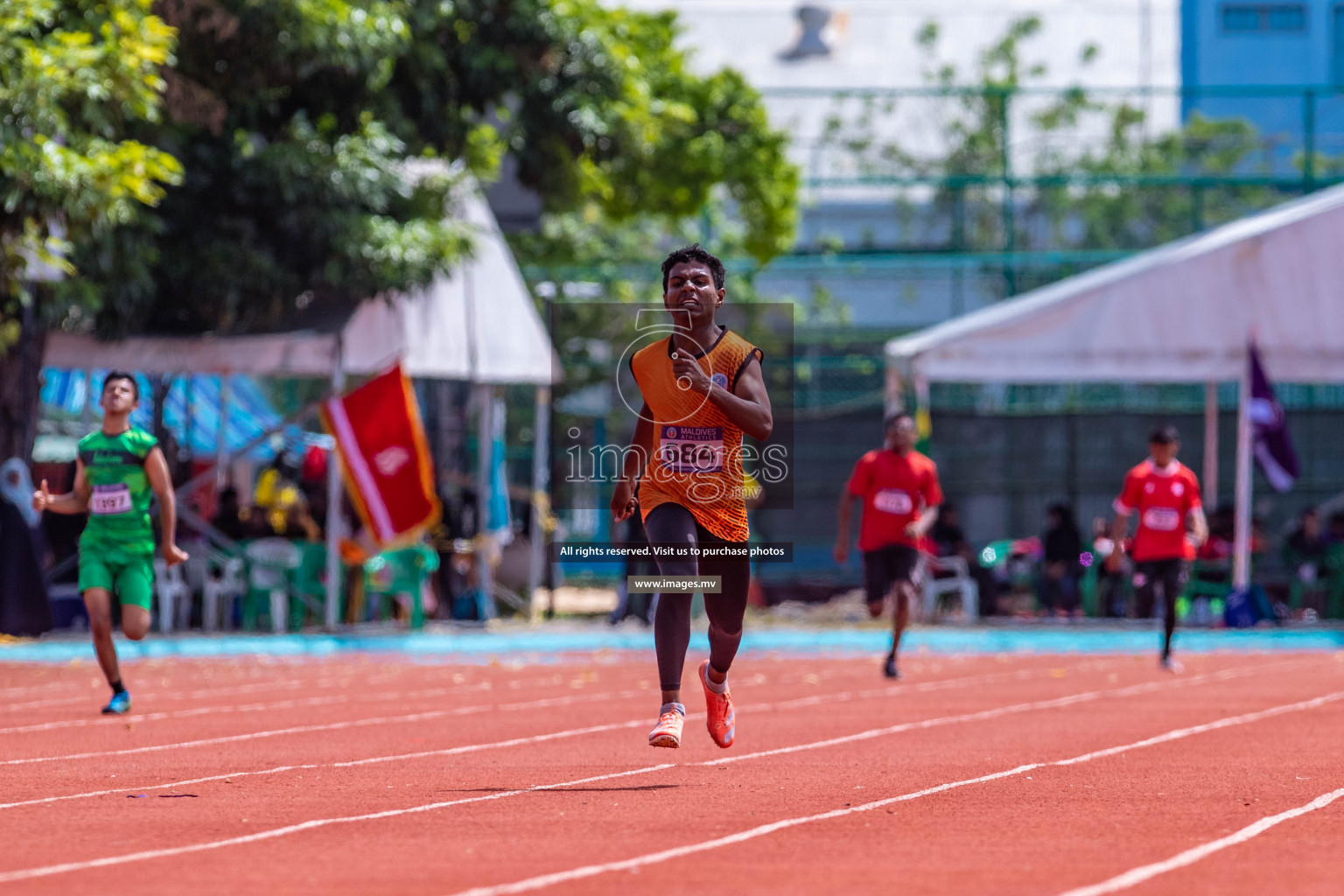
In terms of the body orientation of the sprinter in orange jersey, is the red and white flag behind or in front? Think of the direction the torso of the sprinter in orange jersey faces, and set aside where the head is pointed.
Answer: behind

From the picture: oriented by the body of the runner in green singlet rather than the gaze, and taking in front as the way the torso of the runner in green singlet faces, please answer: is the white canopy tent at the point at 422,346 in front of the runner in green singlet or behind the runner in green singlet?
behind

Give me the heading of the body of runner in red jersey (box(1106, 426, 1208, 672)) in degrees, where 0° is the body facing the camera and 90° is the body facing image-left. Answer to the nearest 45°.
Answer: approximately 0°

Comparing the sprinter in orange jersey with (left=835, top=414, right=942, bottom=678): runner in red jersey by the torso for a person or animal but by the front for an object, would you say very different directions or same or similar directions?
same or similar directions

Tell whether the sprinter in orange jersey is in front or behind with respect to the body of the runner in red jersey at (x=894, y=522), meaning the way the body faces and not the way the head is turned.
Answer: in front

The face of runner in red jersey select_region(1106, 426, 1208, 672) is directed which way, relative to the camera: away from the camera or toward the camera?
toward the camera

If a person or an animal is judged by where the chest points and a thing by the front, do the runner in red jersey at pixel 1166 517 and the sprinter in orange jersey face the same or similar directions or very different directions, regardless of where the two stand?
same or similar directions

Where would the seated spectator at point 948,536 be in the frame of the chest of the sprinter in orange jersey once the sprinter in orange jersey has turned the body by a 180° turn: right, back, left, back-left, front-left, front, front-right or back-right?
front

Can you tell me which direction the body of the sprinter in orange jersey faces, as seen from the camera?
toward the camera

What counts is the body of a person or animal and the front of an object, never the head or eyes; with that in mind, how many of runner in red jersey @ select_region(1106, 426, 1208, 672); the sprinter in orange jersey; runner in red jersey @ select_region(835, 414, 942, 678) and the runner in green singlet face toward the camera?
4

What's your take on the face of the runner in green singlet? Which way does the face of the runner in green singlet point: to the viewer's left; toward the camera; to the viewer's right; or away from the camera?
toward the camera

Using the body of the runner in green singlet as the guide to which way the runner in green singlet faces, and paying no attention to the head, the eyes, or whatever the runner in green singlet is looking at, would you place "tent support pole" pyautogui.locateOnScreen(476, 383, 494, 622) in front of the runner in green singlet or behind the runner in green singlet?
behind

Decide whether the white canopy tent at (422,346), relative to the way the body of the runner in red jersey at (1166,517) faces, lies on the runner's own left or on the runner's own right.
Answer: on the runner's own right

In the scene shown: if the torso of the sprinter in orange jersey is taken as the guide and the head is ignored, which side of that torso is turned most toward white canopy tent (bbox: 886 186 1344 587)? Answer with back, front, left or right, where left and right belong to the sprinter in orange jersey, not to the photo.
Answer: back
